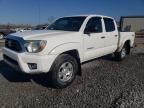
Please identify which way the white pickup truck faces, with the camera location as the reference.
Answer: facing the viewer and to the left of the viewer
